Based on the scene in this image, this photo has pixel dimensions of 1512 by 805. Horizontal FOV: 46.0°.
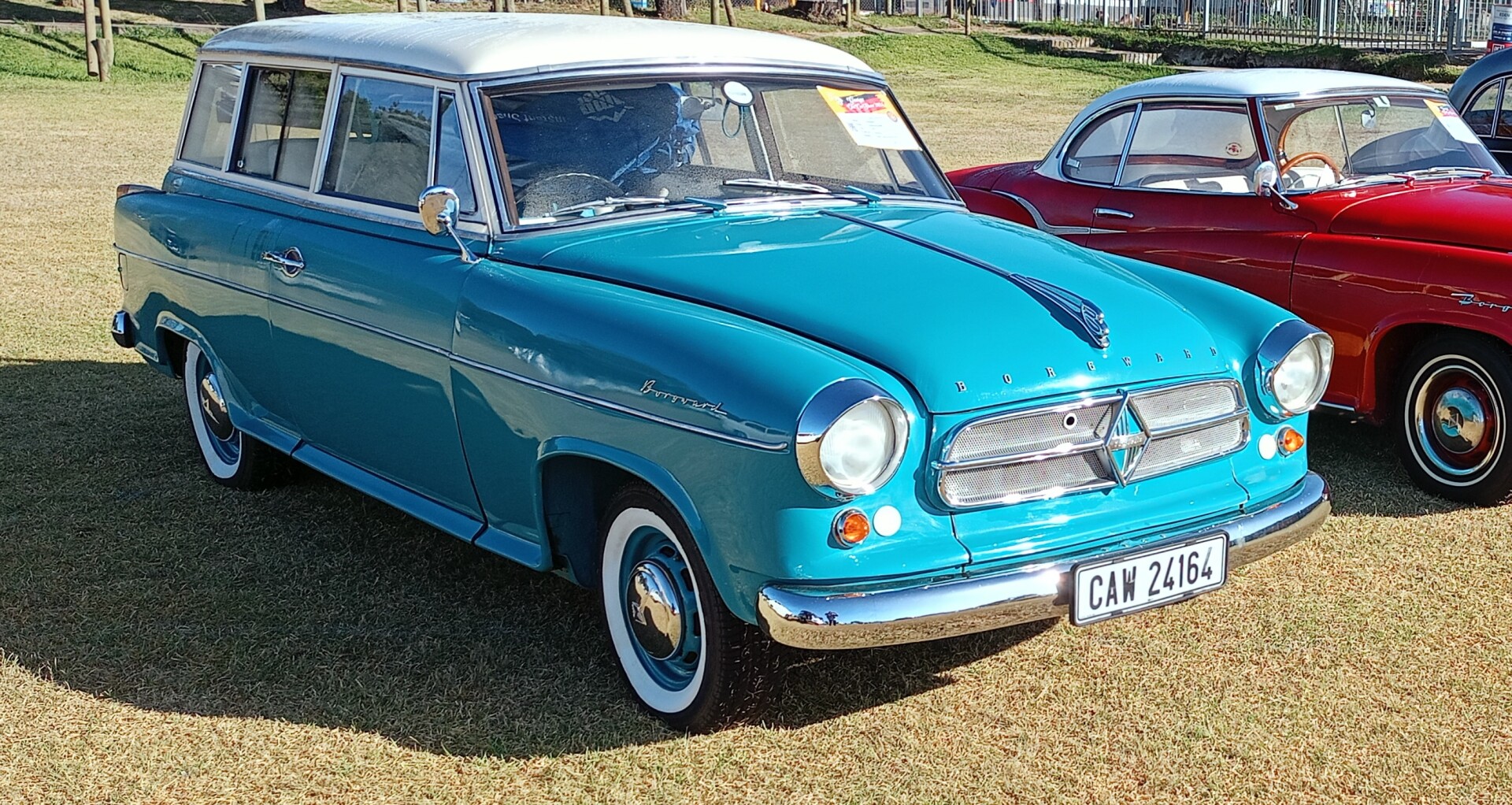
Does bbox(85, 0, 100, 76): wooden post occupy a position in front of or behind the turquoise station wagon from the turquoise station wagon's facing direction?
behind

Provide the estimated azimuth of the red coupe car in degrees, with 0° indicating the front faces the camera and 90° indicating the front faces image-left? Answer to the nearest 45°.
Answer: approximately 315°

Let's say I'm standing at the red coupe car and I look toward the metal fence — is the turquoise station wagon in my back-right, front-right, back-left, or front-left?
back-left

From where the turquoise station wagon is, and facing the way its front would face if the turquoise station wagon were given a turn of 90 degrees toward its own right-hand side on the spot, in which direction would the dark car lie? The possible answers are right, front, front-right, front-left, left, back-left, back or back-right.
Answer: back

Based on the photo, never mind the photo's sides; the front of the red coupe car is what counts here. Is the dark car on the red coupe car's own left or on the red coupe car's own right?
on the red coupe car's own left

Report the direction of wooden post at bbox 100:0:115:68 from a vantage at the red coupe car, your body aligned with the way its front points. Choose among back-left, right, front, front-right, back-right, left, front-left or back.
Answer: back

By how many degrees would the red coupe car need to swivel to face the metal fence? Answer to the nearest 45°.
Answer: approximately 135° to its left
